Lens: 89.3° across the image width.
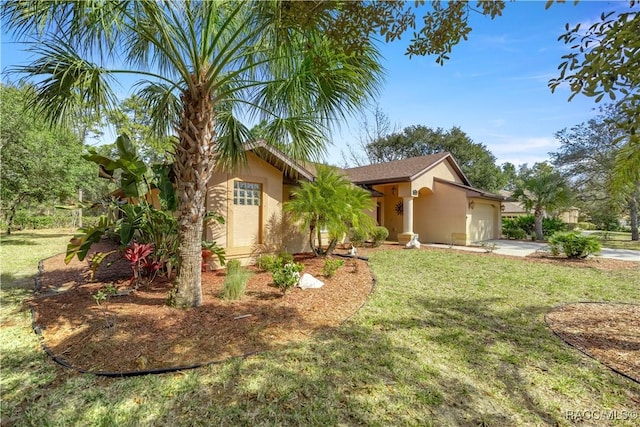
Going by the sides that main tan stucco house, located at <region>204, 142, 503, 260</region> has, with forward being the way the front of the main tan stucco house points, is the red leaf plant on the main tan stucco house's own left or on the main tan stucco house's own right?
on the main tan stucco house's own right

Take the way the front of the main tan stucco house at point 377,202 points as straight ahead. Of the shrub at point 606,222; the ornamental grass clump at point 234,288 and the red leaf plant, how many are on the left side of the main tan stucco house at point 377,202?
1

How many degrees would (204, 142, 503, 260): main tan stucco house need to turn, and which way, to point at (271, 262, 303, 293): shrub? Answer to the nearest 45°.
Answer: approximately 45° to its right

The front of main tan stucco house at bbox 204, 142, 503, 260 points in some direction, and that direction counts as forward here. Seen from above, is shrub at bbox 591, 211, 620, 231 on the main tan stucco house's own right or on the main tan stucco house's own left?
on the main tan stucco house's own left

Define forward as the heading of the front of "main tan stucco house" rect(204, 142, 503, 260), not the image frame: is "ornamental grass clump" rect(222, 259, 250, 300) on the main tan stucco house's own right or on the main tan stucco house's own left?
on the main tan stucco house's own right

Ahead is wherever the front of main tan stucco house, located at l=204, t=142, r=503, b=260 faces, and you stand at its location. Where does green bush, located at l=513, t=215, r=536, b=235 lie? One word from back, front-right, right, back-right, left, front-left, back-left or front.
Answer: left

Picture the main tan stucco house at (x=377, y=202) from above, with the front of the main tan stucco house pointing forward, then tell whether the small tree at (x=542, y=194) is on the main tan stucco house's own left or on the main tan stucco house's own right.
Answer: on the main tan stucco house's own left

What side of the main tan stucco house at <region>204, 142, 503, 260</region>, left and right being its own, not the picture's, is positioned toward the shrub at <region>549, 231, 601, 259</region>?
front
